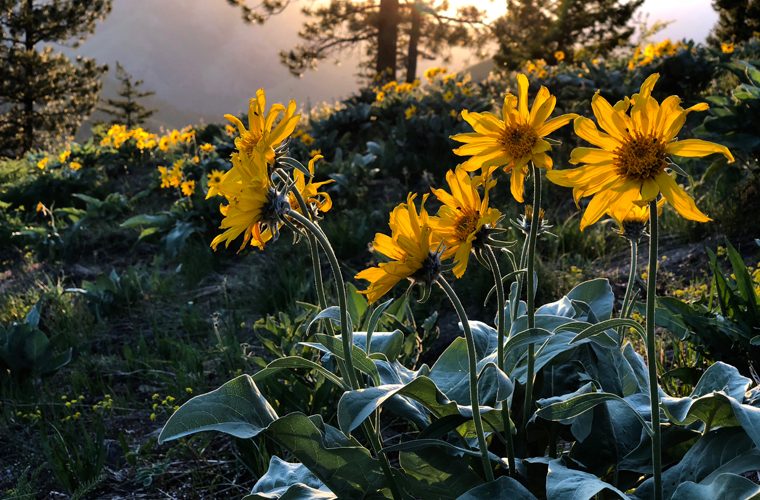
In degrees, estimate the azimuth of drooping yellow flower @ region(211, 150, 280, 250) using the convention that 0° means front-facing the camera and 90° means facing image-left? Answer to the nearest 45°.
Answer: approximately 90°

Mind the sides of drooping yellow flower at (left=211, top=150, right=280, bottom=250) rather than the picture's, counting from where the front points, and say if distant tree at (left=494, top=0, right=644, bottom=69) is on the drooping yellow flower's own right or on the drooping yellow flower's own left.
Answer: on the drooping yellow flower's own right

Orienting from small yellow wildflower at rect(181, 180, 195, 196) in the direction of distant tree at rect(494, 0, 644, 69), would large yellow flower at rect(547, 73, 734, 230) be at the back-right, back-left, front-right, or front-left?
back-right

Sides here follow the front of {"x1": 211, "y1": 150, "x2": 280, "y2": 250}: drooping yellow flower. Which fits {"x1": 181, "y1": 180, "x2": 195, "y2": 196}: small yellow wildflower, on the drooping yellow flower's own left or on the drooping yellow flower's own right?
on the drooping yellow flower's own right

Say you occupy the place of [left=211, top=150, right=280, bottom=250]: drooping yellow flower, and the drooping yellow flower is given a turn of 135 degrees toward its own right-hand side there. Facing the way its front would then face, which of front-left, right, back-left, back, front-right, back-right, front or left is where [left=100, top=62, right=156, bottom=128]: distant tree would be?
front-left

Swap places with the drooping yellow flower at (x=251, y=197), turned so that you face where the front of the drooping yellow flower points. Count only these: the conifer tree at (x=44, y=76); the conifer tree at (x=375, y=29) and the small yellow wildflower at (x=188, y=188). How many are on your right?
3

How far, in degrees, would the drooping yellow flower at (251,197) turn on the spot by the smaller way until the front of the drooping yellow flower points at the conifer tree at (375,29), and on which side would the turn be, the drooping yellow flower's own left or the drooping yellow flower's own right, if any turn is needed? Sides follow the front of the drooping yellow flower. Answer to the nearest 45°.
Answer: approximately 90° to the drooping yellow flower's own right

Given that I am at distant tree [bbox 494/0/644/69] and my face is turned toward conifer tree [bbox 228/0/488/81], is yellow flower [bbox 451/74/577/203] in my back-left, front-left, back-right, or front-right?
front-left

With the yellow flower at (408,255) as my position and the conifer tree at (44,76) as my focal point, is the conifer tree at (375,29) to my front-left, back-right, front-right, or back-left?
front-right
